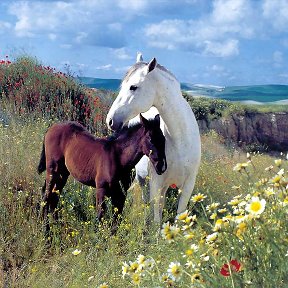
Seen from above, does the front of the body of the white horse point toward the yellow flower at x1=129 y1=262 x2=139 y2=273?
yes

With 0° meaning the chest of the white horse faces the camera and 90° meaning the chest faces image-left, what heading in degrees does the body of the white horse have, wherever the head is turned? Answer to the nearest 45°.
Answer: approximately 0°

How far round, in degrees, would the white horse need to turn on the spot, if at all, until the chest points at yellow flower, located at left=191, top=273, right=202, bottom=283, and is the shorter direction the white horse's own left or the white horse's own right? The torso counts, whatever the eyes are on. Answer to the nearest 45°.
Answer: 0° — it already faces it
